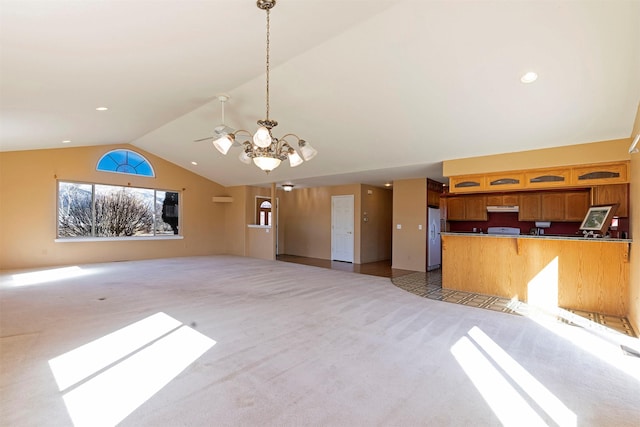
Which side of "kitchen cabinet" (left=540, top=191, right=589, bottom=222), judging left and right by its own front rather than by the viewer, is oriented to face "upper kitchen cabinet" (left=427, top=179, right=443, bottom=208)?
right

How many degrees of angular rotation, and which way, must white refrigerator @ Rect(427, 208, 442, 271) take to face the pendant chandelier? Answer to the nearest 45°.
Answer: approximately 45° to its right

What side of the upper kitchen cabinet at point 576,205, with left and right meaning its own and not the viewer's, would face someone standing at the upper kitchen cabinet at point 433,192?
right
